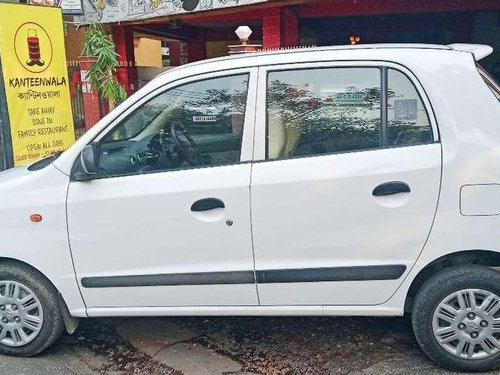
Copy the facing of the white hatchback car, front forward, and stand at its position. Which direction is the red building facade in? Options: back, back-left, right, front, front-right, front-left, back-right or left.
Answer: right

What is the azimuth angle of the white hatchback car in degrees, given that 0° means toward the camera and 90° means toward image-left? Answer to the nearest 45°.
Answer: approximately 90°

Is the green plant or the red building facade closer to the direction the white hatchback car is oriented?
the green plant

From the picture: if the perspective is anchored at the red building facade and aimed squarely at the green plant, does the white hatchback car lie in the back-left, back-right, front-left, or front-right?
front-left

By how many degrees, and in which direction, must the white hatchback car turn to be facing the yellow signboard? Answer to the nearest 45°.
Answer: approximately 45° to its right

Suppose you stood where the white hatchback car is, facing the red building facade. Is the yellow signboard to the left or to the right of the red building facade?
left

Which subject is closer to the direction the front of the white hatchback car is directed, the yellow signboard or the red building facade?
the yellow signboard

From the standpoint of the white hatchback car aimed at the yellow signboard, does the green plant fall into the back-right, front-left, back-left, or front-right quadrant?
front-right

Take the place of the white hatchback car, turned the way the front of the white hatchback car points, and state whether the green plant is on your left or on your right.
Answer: on your right
